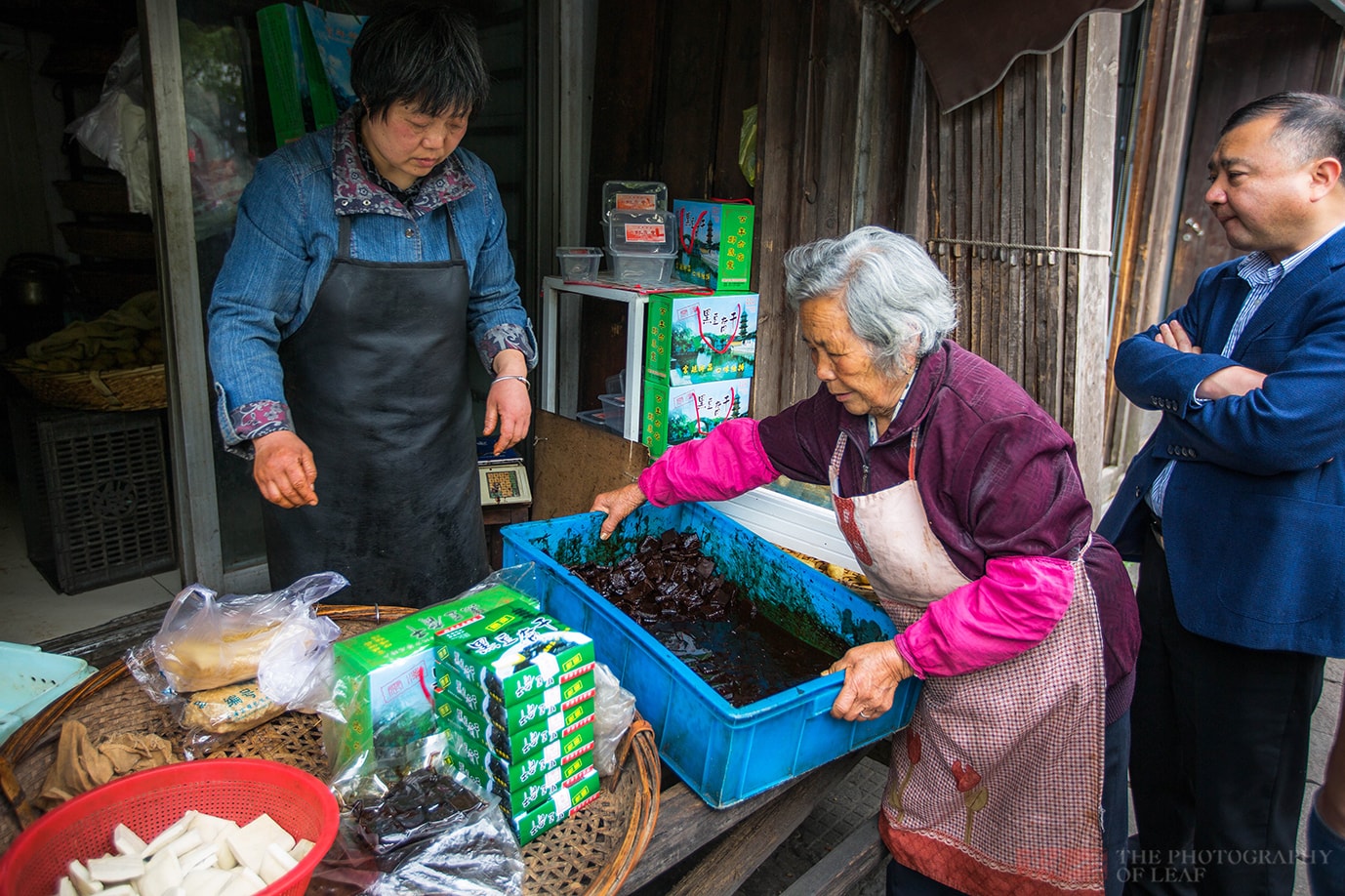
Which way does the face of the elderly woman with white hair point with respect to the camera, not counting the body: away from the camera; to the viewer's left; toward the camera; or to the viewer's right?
to the viewer's left

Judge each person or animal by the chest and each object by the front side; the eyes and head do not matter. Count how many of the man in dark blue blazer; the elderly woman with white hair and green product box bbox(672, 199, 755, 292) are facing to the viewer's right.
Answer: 0

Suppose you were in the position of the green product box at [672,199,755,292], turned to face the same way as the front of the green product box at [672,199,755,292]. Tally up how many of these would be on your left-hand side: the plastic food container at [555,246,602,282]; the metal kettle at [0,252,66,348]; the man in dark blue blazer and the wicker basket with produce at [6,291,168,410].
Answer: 1

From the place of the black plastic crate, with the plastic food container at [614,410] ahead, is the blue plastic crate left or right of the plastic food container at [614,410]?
right

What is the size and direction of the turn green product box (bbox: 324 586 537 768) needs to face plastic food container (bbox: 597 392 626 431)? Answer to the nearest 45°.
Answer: approximately 135° to its left

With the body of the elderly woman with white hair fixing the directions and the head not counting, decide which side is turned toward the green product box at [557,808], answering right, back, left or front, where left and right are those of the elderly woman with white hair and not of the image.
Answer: front

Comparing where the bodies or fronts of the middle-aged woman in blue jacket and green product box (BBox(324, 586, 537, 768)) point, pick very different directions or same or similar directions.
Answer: same or similar directions

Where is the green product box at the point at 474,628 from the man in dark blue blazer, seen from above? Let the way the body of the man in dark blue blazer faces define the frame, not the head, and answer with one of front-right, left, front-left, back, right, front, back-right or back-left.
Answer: front

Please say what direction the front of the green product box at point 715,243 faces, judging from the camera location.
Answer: facing the viewer and to the left of the viewer

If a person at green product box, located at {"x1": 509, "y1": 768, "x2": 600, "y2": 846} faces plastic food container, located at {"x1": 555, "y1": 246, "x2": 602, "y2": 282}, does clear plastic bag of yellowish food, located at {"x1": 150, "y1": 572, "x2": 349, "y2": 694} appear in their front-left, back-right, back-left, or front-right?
front-left

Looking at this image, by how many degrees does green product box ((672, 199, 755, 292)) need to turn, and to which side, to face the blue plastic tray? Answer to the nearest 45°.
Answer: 0° — it already faces it

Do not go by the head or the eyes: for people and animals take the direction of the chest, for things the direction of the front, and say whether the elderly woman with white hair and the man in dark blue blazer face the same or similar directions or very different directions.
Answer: same or similar directions
